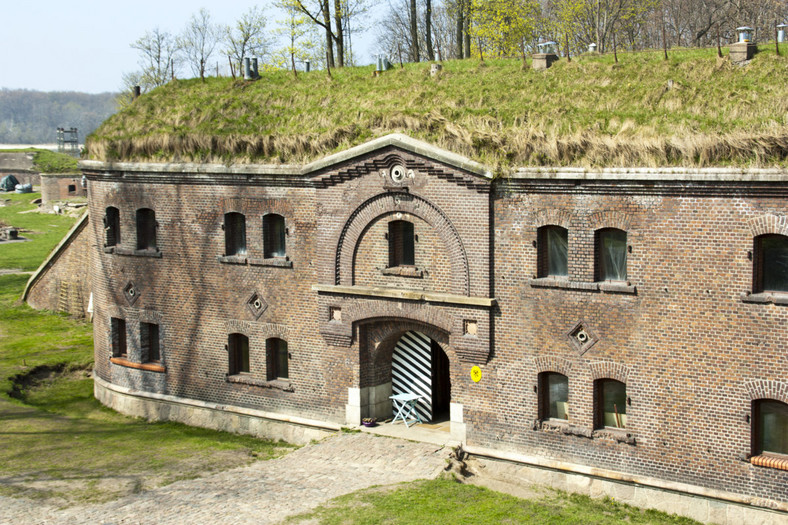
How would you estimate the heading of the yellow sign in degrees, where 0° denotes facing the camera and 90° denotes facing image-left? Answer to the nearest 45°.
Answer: approximately 0°
